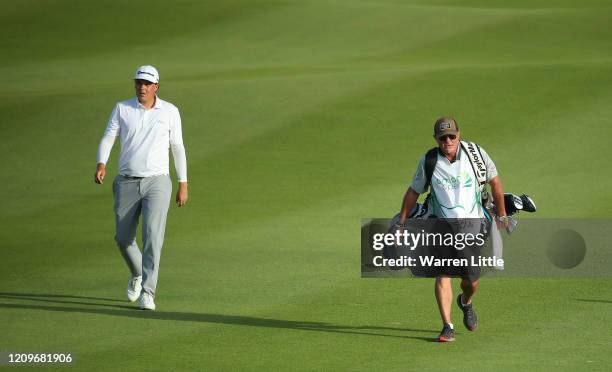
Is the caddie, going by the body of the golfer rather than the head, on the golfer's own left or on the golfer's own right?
on the golfer's own left

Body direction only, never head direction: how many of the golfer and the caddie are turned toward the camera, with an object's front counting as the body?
2

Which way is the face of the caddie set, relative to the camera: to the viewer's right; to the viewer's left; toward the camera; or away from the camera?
toward the camera

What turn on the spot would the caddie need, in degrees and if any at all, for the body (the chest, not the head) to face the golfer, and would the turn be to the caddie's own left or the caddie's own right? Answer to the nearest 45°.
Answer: approximately 90° to the caddie's own right

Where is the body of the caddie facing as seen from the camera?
toward the camera

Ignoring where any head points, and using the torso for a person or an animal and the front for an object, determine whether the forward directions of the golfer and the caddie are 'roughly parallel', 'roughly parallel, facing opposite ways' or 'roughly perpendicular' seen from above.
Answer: roughly parallel
